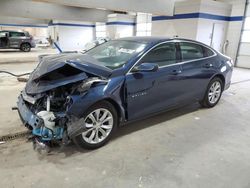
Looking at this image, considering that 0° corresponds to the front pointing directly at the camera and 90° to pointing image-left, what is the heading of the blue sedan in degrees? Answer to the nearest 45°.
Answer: approximately 45°

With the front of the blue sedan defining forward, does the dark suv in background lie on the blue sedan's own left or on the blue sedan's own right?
on the blue sedan's own right

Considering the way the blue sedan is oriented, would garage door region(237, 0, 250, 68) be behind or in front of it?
behind
